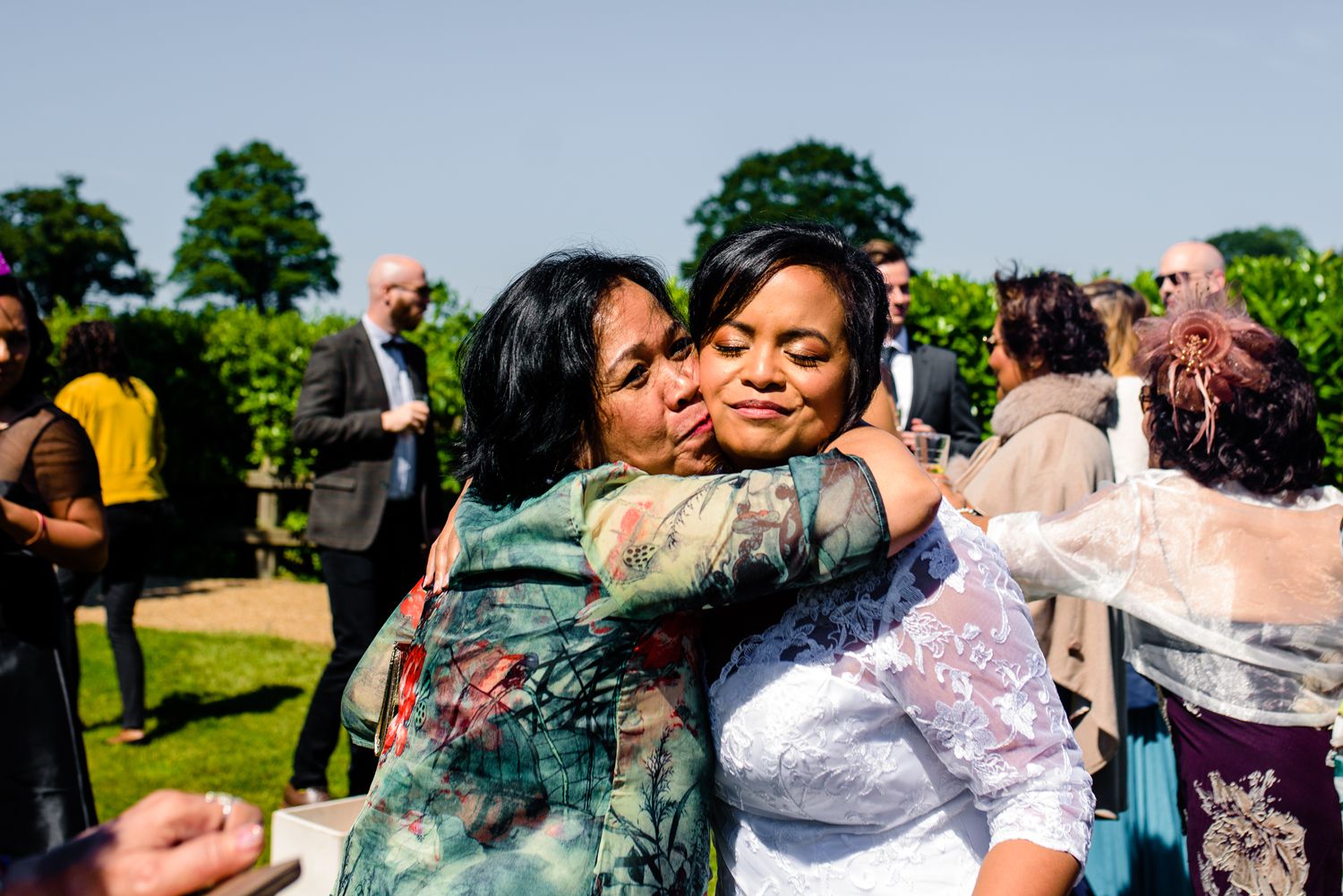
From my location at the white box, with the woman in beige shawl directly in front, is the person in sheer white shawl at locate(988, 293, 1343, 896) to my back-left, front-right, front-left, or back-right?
front-right

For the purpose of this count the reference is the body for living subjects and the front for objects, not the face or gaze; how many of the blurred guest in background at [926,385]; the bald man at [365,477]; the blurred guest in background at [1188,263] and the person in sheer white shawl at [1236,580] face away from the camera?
1

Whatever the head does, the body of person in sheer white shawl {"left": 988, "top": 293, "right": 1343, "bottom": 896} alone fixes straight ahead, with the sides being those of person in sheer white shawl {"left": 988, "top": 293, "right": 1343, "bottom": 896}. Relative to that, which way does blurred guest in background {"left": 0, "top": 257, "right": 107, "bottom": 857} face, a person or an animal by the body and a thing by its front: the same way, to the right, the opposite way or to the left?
the opposite way

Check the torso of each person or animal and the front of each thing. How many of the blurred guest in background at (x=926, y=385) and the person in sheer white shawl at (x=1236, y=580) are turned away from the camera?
1

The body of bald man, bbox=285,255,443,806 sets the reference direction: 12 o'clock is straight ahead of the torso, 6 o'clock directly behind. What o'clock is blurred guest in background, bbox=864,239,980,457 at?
The blurred guest in background is roughly at 11 o'clock from the bald man.

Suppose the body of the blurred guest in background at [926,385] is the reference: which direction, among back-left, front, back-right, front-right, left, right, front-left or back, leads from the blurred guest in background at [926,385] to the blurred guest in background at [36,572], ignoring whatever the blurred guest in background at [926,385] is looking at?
front

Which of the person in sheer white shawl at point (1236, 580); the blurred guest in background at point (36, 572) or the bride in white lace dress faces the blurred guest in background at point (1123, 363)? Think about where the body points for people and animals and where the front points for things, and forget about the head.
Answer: the person in sheer white shawl at point (1236, 580)

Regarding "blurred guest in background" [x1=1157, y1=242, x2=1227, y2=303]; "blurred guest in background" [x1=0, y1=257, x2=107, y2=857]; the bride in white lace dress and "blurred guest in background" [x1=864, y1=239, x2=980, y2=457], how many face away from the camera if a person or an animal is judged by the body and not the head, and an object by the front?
0

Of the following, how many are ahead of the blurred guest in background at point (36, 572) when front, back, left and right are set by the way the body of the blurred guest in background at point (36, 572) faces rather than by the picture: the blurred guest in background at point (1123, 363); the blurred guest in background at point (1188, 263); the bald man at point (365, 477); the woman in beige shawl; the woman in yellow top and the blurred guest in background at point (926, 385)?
0

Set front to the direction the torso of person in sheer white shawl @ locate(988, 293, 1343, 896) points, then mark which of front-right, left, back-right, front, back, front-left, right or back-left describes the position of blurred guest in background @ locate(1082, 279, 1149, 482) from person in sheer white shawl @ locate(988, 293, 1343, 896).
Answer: front

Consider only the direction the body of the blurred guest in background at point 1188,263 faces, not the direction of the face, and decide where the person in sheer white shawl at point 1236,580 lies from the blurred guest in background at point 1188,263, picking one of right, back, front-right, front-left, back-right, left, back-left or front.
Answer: front-left

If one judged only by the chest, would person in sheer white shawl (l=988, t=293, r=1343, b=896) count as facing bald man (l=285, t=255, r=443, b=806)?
no

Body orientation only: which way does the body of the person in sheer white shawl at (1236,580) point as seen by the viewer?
away from the camera

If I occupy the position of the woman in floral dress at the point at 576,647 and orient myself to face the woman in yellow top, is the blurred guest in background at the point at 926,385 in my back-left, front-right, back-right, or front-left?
front-right

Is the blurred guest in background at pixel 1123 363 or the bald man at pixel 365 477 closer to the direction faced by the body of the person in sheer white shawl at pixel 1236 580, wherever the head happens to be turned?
the blurred guest in background

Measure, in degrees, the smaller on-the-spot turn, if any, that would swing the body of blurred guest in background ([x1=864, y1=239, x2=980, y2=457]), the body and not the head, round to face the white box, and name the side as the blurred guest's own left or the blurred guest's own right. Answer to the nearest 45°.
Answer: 0° — they already face it

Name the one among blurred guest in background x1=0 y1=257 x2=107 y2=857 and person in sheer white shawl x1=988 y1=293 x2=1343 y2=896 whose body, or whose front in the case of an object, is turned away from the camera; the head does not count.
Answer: person in sheer white shawl x1=988 y1=293 x2=1343 y2=896

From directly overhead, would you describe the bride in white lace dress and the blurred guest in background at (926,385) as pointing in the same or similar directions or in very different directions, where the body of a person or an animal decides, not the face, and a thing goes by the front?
same or similar directions

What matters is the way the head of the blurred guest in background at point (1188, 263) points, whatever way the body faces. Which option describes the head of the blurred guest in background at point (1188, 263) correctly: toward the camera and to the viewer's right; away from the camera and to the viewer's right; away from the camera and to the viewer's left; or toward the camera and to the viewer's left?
toward the camera and to the viewer's left

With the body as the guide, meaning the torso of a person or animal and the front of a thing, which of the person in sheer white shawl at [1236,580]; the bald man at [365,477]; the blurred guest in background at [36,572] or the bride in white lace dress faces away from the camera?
the person in sheer white shawl at [1236,580]

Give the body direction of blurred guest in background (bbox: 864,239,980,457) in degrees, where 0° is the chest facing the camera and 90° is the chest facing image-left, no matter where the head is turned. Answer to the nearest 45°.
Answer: approximately 45°

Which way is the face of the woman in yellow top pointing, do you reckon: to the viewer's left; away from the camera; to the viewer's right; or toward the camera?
away from the camera
